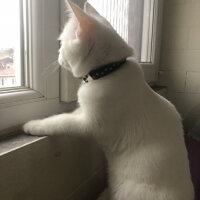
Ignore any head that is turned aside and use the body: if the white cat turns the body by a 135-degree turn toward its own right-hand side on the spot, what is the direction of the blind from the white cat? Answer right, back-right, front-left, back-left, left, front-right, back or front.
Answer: front-left

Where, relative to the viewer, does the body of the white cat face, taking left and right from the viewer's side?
facing to the left of the viewer

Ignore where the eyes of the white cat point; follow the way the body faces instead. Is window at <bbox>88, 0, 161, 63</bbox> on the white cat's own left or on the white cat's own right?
on the white cat's own right
